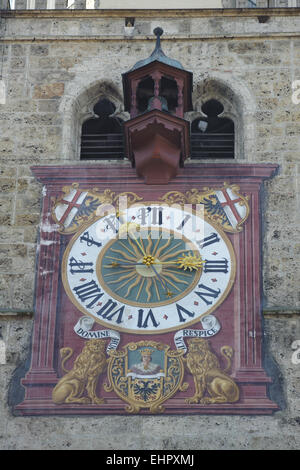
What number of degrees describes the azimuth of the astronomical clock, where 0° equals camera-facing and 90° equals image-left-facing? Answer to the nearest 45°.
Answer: approximately 0°
